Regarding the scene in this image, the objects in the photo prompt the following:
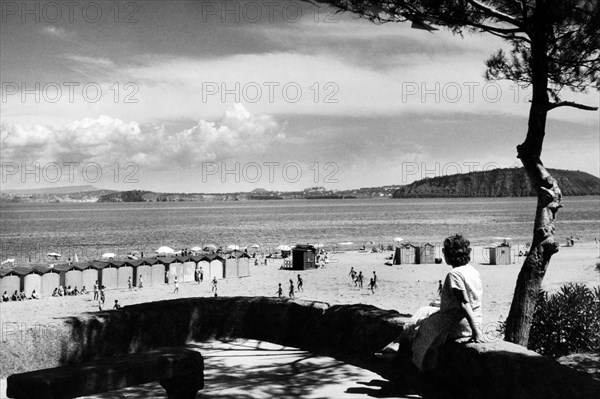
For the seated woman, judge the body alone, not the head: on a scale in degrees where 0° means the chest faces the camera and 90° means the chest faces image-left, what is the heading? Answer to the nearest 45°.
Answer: approximately 135°

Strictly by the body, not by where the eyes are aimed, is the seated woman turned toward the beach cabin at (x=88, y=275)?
yes

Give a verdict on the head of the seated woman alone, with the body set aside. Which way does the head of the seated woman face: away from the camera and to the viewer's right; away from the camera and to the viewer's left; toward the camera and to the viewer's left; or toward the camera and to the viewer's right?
away from the camera and to the viewer's left

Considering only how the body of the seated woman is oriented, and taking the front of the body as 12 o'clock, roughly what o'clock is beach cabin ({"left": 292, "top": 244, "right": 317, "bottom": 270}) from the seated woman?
The beach cabin is roughly at 1 o'clock from the seated woman.
